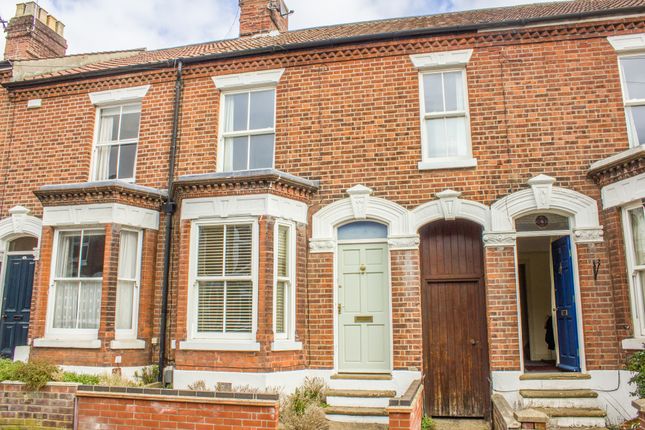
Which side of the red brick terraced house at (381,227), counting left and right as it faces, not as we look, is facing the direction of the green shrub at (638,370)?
left

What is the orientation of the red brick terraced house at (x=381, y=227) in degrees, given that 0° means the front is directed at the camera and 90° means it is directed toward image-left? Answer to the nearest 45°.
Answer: approximately 0°

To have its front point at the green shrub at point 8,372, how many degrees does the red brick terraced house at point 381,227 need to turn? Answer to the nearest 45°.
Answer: approximately 90° to its right

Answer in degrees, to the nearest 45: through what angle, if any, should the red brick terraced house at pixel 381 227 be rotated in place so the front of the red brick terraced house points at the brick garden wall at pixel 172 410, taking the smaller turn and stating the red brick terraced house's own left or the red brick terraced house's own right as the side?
approximately 45° to the red brick terraced house's own right

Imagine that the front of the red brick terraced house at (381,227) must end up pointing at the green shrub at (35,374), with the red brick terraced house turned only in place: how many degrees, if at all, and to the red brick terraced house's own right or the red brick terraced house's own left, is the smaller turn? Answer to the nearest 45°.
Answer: approximately 90° to the red brick terraced house's own right

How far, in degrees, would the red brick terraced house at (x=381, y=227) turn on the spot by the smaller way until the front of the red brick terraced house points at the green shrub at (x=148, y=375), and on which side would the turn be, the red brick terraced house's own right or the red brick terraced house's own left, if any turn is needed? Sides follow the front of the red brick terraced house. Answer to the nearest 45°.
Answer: approximately 90° to the red brick terraced house's own right
